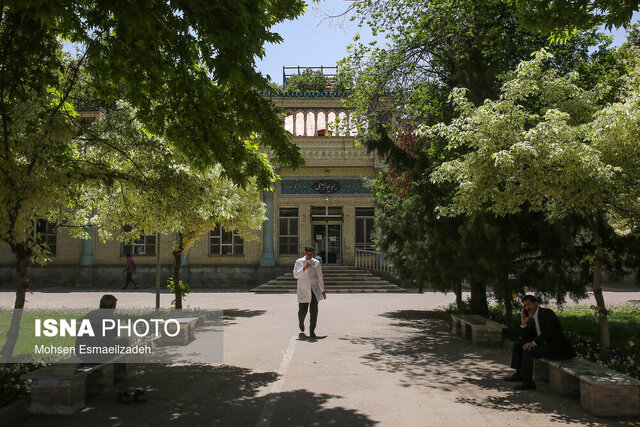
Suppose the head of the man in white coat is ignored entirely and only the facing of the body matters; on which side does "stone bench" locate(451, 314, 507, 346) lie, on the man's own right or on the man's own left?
on the man's own left

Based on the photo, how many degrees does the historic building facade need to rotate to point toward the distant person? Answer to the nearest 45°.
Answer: approximately 90° to its right

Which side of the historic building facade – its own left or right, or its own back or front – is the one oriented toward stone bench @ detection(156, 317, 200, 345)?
front

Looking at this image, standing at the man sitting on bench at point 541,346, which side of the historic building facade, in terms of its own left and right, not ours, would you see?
front

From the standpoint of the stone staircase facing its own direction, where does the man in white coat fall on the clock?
The man in white coat is roughly at 12 o'clock from the stone staircase.

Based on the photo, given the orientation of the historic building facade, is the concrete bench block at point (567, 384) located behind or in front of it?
in front

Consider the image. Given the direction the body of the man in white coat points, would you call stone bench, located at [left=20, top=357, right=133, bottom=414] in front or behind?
in front

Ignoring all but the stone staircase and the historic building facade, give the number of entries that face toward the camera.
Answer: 2

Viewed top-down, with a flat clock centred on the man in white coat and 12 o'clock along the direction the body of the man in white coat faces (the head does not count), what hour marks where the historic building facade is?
The historic building facade is roughly at 6 o'clock from the man in white coat.

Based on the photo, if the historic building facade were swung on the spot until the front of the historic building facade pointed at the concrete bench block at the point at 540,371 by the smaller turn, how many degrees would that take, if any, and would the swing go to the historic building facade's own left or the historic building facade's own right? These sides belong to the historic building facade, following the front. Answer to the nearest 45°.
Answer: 0° — it already faces it
